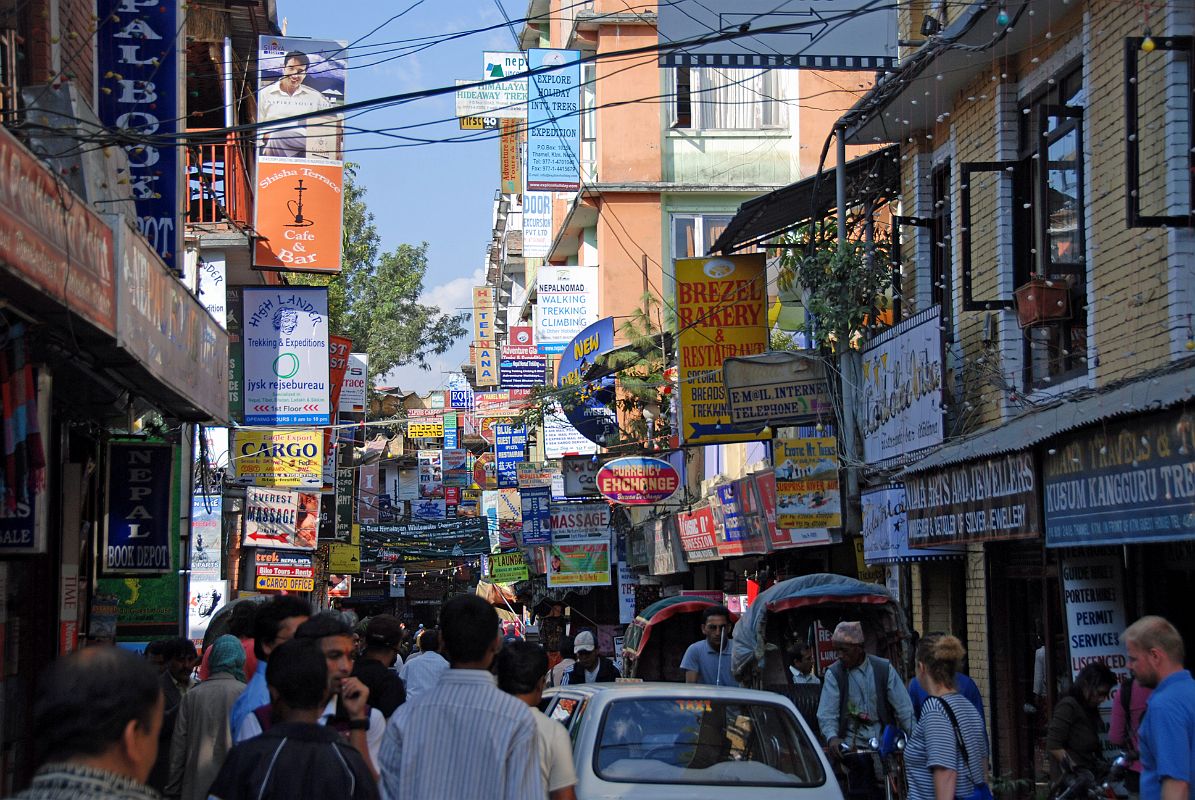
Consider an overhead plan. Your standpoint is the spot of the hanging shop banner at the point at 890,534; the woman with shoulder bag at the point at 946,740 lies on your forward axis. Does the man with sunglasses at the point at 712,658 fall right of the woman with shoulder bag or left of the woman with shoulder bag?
right

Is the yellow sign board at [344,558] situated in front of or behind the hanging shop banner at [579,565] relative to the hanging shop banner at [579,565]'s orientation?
behind

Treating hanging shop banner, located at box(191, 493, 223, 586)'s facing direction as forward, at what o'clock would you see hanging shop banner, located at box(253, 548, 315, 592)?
hanging shop banner, located at box(253, 548, 315, 592) is roughly at 7 o'clock from hanging shop banner, located at box(191, 493, 223, 586).
